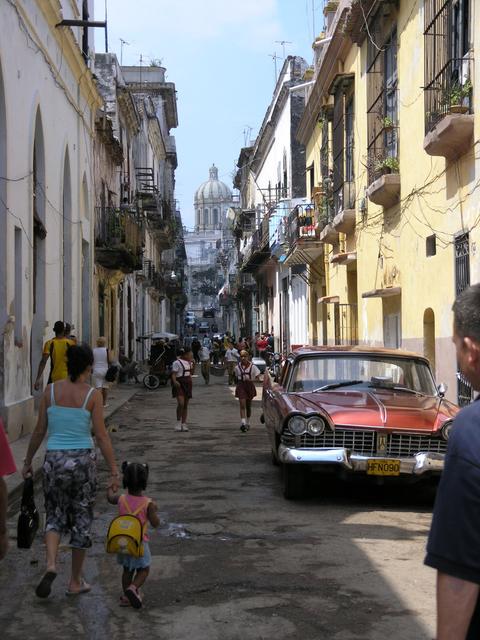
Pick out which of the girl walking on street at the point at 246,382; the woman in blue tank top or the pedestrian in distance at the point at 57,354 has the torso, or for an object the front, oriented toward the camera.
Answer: the girl walking on street

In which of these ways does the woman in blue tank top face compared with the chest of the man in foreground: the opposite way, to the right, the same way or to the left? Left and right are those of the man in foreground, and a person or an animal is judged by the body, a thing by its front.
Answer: the same way

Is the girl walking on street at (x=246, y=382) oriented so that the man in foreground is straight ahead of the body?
yes

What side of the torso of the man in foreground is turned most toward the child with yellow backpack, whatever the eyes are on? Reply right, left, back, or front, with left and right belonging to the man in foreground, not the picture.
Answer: front

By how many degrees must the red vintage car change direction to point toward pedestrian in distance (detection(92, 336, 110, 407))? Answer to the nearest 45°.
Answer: approximately 135° to its right

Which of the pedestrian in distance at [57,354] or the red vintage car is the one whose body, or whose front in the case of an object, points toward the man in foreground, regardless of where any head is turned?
the red vintage car

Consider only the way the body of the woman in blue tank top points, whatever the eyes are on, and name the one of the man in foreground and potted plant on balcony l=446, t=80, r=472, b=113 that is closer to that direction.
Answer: the potted plant on balcony

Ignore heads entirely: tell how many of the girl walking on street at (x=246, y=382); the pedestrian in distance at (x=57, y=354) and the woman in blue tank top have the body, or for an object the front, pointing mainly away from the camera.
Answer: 2

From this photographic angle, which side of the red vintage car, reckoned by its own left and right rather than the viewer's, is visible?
front

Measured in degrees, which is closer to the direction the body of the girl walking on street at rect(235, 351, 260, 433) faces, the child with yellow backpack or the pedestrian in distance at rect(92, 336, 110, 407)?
the child with yellow backpack

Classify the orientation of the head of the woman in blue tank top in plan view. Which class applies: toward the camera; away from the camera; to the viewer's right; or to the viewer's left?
away from the camera

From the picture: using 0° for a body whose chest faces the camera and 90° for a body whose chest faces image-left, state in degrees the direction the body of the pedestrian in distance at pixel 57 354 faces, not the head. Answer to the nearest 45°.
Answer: approximately 180°

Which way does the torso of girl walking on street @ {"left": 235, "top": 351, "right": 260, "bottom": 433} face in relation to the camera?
toward the camera

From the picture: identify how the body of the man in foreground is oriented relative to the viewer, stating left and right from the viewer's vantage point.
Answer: facing away from the viewer and to the left of the viewer

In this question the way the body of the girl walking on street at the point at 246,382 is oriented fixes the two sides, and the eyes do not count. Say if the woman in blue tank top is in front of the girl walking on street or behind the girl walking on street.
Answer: in front

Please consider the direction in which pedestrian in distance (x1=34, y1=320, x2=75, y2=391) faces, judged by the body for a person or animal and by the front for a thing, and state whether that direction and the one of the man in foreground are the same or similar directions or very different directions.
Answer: same or similar directions

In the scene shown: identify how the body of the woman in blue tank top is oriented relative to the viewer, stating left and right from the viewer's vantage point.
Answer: facing away from the viewer
